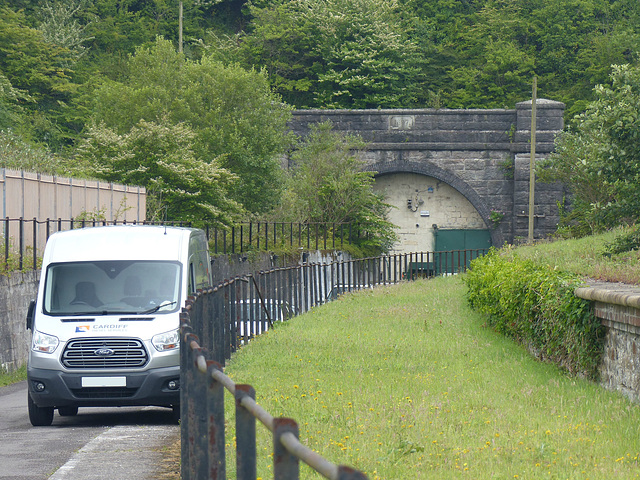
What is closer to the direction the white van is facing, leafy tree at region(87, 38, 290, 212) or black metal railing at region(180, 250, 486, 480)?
the black metal railing

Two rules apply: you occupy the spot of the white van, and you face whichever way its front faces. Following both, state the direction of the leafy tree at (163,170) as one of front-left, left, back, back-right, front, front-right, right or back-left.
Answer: back

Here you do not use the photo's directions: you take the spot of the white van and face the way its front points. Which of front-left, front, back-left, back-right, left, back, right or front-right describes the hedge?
left

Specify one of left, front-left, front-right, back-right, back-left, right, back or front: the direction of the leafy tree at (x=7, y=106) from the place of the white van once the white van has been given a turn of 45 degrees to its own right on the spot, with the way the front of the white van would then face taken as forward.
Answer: back-right

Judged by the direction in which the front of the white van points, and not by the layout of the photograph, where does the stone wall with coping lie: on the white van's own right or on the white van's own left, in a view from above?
on the white van's own left

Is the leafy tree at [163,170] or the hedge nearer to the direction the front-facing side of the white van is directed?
the hedge

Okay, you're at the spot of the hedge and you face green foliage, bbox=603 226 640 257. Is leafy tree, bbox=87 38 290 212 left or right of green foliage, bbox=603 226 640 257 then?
left

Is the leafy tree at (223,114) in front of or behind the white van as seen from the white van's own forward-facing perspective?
behind

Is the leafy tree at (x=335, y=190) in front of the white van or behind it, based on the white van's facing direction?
behind

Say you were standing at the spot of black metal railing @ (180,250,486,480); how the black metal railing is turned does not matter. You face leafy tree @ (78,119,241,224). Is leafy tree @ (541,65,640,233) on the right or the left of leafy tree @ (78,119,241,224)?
right

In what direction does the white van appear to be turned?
toward the camera
